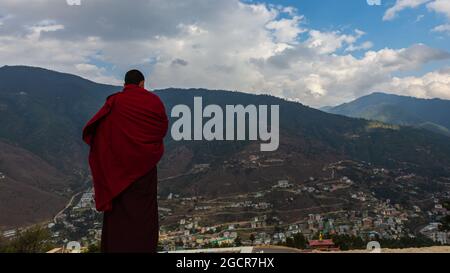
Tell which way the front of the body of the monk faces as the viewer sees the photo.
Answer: away from the camera
